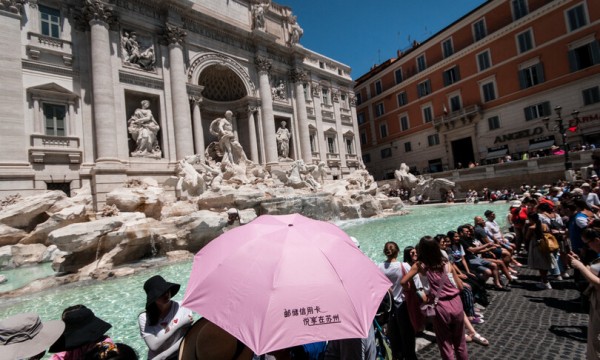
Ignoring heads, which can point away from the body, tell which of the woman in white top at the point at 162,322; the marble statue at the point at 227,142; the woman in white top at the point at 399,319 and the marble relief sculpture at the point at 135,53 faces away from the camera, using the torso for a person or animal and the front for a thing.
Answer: the woman in white top at the point at 399,319

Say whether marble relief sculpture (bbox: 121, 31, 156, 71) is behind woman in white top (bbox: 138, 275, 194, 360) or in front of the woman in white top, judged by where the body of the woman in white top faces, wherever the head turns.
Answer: behind

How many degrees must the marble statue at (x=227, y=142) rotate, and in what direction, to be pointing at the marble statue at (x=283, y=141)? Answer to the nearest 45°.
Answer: approximately 90° to its left

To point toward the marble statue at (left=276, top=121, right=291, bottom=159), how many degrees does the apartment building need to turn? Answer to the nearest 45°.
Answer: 0° — it already faces it

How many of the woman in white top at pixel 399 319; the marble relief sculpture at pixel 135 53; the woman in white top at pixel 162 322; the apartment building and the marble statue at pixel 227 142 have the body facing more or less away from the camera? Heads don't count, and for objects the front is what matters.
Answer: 1

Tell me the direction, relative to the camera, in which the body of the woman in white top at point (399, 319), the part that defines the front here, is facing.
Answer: away from the camera

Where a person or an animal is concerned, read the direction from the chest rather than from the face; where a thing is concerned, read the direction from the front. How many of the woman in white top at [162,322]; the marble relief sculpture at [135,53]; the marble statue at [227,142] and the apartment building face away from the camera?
0

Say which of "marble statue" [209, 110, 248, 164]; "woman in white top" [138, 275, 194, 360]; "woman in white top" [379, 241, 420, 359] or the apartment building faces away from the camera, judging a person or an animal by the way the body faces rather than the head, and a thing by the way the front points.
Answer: "woman in white top" [379, 241, 420, 359]

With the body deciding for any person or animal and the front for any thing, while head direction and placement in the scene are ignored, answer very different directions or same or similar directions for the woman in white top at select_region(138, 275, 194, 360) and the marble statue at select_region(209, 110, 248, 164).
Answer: same or similar directions

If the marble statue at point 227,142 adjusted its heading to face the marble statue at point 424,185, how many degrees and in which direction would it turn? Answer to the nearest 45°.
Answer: approximately 45° to its left

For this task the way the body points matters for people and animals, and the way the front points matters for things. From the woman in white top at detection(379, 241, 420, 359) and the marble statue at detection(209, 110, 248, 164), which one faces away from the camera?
the woman in white top

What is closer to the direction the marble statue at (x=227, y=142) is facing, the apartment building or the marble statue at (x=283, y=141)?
the apartment building

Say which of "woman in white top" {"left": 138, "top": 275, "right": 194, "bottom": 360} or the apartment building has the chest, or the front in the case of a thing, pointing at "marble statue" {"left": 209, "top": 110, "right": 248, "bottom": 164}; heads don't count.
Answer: the apartment building

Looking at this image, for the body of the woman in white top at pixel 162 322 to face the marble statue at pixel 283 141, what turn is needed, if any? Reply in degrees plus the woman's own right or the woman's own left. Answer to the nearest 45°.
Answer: approximately 90° to the woman's own left

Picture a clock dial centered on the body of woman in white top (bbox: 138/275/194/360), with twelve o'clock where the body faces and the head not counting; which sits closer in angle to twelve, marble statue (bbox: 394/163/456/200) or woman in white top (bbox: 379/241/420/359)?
the woman in white top

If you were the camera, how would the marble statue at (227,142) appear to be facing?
facing the viewer and to the right of the viewer

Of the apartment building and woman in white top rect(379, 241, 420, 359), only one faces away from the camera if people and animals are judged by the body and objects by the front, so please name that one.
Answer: the woman in white top

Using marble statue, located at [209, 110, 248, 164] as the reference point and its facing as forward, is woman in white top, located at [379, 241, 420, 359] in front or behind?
in front
